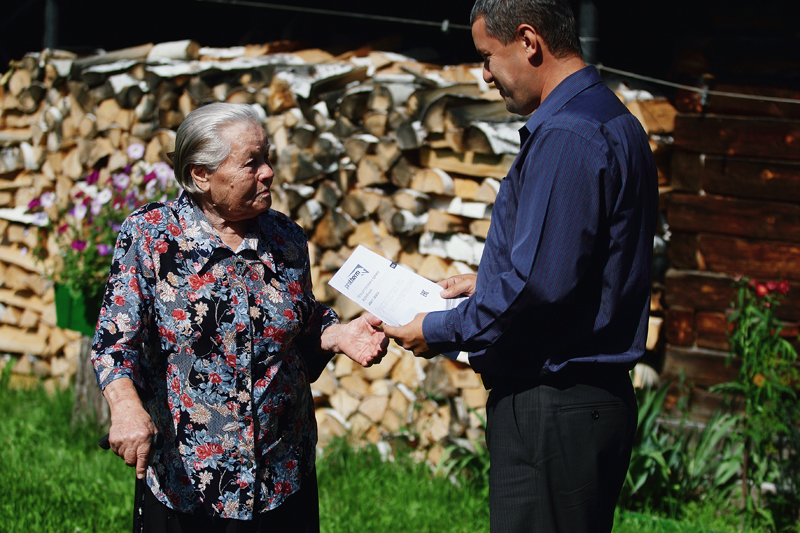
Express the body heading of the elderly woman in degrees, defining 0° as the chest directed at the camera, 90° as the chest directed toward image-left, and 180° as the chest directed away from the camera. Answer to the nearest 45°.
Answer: approximately 315°

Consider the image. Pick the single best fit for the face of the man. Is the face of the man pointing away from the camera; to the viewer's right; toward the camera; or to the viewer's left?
to the viewer's left

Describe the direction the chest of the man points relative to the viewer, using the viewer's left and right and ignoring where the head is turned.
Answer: facing to the left of the viewer

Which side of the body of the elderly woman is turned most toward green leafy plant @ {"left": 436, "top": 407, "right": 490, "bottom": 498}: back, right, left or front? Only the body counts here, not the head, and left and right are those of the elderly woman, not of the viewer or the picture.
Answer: left

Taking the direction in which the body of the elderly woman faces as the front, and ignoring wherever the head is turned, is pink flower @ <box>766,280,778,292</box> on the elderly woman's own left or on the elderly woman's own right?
on the elderly woman's own left

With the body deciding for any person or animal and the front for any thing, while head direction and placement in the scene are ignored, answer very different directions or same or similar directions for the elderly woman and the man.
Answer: very different directions

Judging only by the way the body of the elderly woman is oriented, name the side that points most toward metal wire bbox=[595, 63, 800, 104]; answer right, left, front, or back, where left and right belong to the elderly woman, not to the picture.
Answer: left

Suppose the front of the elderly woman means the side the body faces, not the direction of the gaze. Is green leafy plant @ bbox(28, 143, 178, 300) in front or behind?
behind

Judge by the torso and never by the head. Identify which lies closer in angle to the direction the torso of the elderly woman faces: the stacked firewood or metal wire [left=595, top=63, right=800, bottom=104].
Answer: the metal wire

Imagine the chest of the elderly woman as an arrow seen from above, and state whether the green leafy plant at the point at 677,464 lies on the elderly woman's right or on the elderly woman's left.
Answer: on the elderly woman's left

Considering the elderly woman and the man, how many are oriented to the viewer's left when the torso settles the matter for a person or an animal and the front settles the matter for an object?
1
